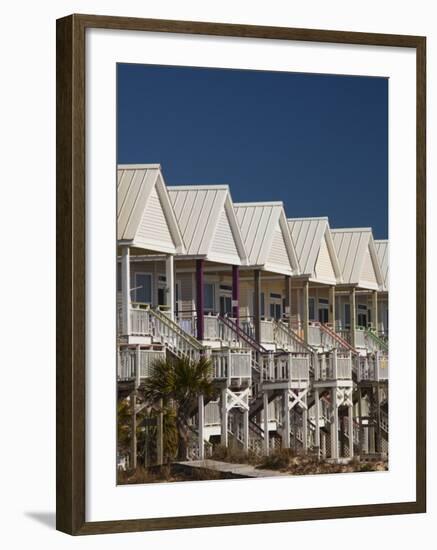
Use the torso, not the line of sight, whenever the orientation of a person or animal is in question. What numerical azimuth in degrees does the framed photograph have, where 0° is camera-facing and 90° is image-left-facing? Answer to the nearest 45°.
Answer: approximately 315°
